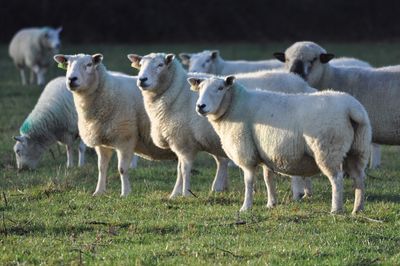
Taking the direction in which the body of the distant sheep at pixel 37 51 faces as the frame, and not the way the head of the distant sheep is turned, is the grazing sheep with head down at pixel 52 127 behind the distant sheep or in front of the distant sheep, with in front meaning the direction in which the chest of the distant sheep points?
in front

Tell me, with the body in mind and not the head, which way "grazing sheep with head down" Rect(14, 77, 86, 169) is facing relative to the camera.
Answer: to the viewer's left

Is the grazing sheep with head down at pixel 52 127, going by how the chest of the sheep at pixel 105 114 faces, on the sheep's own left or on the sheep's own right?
on the sheep's own right

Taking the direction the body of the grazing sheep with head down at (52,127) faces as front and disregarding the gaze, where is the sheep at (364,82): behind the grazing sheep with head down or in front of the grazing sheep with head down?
behind

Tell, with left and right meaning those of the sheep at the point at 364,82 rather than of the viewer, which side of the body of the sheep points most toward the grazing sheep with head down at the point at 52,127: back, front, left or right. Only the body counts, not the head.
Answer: front

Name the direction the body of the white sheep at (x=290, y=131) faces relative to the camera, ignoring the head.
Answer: to the viewer's left

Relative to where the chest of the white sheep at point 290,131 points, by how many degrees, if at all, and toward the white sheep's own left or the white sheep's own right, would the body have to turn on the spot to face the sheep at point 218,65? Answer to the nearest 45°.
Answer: approximately 90° to the white sheep's own right

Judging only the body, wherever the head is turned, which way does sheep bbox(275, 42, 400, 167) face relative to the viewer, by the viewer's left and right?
facing to the left of the viewer

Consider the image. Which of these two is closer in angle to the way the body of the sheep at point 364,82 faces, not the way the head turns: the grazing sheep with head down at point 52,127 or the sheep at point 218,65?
the grazing sheep with head down

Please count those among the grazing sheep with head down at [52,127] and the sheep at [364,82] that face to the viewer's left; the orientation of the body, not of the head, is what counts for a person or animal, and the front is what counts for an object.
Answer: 2

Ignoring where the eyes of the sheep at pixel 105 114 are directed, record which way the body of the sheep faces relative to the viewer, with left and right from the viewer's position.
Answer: facing the viewer and to the left of the viewer

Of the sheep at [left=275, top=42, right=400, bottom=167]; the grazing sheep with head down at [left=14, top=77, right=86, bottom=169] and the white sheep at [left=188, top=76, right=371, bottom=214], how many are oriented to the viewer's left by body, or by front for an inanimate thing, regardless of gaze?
3

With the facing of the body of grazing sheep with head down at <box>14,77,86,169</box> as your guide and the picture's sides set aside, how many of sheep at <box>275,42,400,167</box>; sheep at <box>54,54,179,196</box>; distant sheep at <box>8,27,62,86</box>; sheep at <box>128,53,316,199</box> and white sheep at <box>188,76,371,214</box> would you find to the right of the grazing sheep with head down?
1
